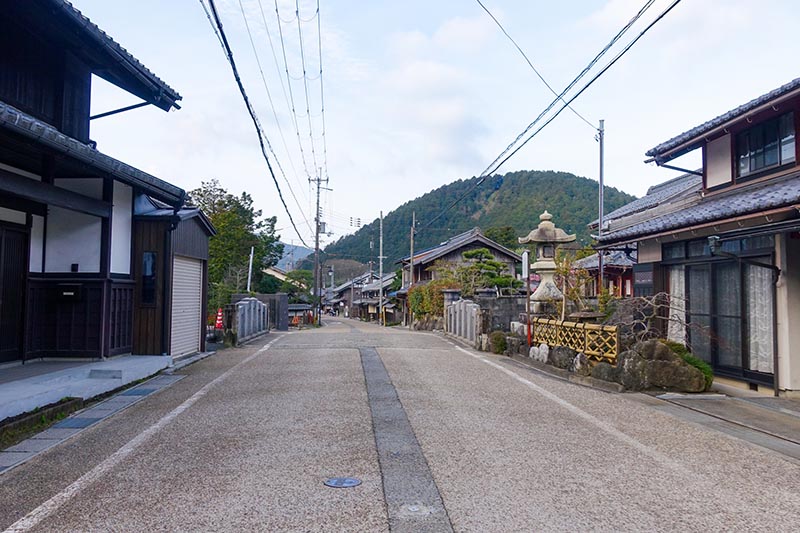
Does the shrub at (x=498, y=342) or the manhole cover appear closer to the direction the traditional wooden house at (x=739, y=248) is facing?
the manhole cover

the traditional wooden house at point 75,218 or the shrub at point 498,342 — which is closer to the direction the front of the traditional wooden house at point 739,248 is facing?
the traditional wooden house

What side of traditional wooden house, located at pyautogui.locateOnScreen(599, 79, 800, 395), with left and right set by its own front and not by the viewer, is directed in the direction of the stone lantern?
right

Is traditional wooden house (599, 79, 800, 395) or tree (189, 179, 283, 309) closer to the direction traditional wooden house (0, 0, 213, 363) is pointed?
the traditional wooden house

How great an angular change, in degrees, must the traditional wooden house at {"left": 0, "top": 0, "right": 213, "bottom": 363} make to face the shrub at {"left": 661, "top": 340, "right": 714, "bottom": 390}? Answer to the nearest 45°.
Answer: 0° — it already faces it

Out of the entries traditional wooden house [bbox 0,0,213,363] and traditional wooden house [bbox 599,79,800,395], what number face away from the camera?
0

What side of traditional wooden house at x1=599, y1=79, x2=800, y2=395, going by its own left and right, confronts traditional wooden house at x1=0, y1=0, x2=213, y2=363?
front

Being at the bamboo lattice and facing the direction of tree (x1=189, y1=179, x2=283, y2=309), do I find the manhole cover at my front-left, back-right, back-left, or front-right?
back-left

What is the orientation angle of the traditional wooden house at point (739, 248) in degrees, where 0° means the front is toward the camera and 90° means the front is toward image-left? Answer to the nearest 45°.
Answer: approximately 45°

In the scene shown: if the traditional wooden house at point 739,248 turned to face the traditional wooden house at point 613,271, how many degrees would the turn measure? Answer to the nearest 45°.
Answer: approximately 135° to its right
